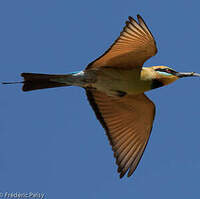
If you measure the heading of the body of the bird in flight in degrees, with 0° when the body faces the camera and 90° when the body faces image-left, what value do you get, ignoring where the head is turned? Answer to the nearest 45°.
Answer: approximately 270°
